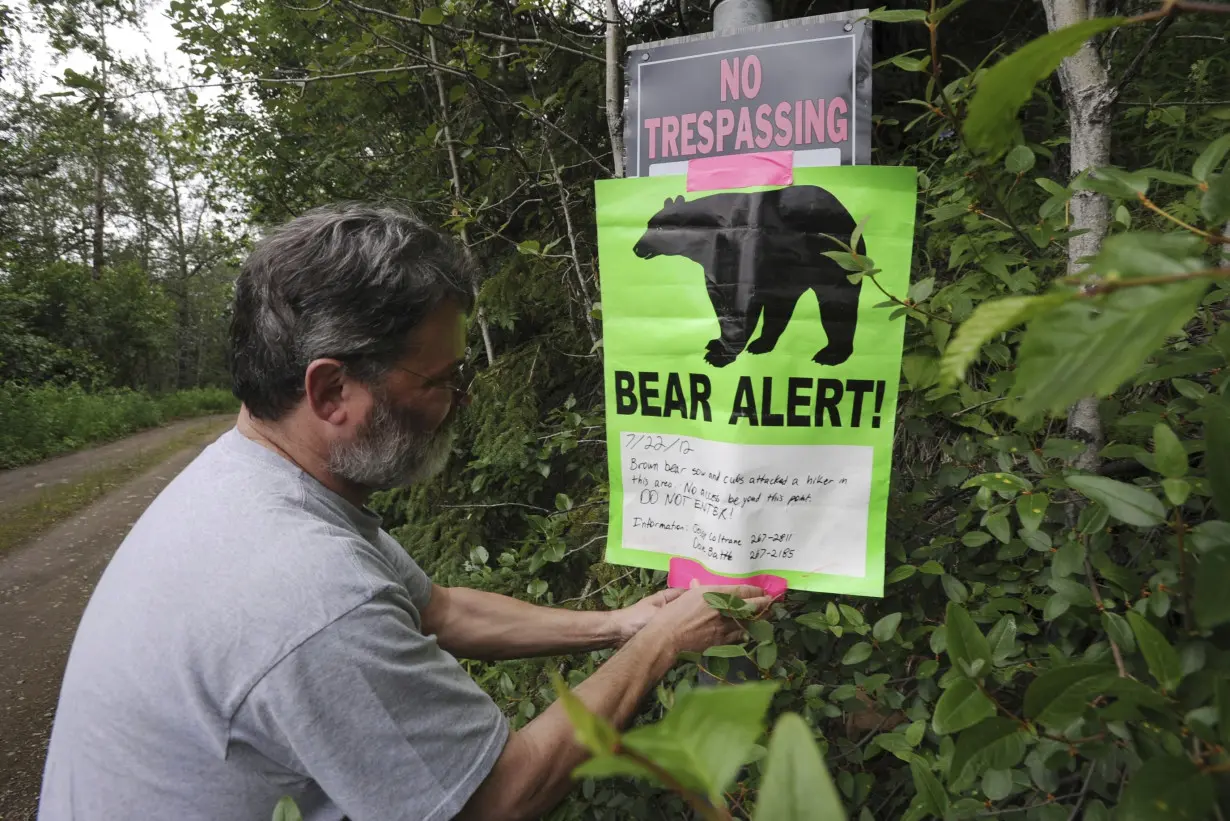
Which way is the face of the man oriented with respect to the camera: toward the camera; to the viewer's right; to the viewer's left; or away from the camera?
to the viewer's right

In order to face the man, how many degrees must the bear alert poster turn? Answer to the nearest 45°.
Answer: approximately 90° to its right

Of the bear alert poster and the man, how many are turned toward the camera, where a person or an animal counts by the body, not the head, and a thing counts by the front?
1

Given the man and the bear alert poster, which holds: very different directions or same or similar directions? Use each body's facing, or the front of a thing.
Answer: very different directions

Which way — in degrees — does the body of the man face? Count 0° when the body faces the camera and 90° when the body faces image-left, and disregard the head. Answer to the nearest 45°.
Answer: approximately 225°
